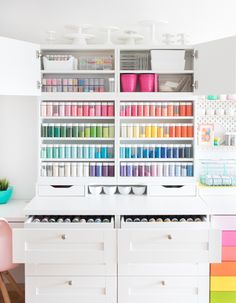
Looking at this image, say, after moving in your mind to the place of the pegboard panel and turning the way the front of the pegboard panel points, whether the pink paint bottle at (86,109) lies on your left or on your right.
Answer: on your right

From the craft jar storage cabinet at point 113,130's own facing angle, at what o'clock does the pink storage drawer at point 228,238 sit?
The pink storage drawer is roughly at 10 o'clock from the craft jar storage cabinet.

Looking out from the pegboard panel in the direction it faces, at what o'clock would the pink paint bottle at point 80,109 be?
The pink paint bottle is roughly at 2 o'clock from the pegboard panel.

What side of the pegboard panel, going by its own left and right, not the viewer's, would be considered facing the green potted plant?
right

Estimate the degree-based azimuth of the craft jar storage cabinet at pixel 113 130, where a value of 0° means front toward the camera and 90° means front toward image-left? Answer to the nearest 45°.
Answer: approximately 0°

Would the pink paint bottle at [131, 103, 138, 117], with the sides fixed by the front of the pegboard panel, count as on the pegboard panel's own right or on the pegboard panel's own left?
on the pegboard panel's own right

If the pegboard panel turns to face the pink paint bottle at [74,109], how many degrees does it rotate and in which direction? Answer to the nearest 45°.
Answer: approximately 45° to its right

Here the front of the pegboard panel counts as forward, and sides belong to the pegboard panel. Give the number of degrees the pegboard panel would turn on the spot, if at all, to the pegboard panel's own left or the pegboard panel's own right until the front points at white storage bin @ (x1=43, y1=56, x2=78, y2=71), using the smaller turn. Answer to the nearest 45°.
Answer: approximately 45° to the pegboard panel's own right

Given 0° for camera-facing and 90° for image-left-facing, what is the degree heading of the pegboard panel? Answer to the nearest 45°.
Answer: approximately 0°

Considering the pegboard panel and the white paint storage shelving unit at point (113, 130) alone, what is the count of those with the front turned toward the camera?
2

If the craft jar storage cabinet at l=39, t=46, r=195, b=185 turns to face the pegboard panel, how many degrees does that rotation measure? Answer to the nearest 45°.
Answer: approximately 90° to its left
